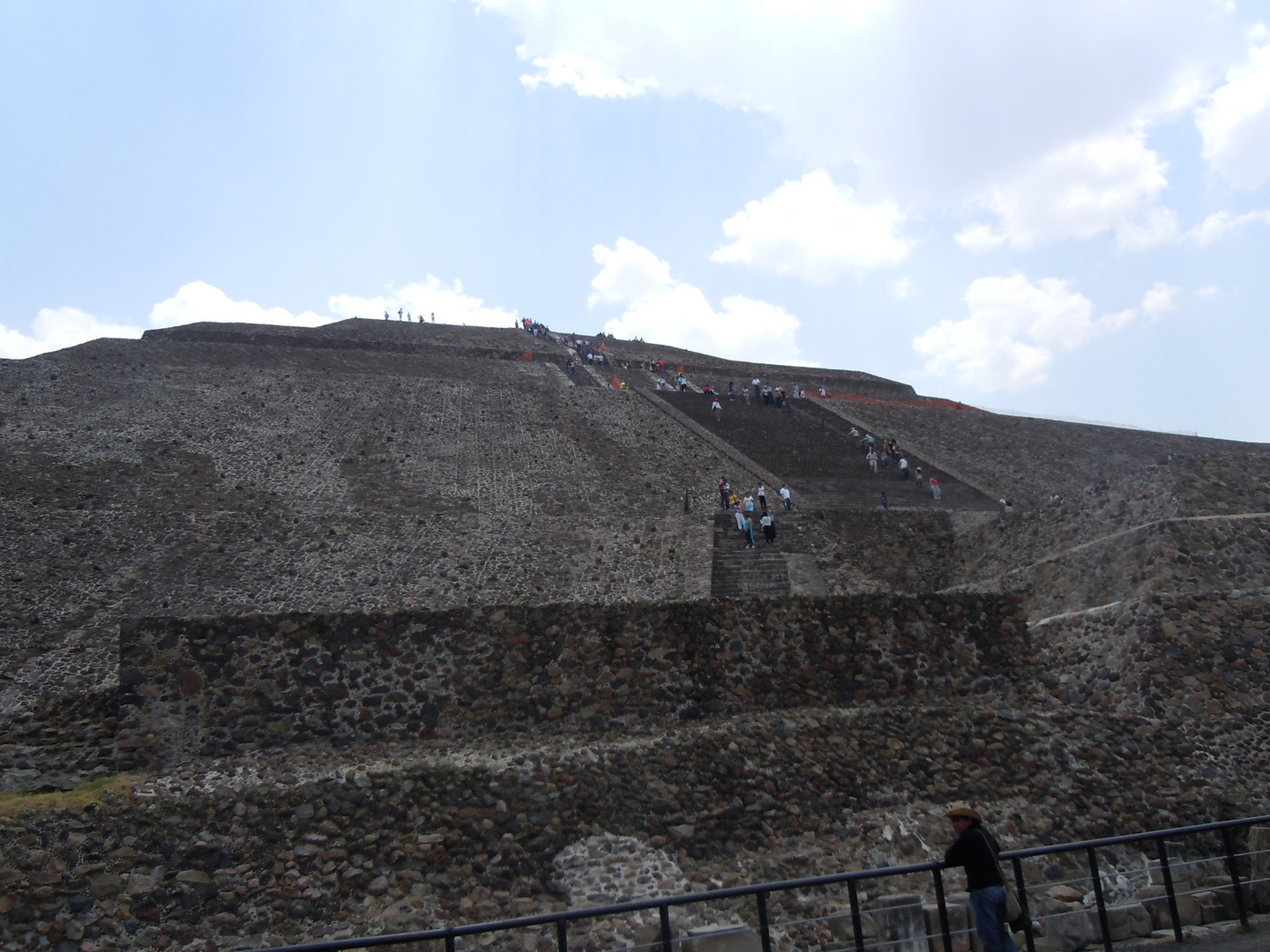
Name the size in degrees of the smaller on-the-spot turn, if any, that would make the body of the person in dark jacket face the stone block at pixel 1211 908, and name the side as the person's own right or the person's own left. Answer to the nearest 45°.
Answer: approximately 135° to the person's own right

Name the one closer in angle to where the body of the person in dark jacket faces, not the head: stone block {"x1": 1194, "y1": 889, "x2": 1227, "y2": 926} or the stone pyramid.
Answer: the stone pyramid

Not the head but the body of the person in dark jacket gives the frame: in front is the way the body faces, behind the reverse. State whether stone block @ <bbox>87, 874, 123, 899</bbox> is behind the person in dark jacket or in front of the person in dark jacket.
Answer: in front

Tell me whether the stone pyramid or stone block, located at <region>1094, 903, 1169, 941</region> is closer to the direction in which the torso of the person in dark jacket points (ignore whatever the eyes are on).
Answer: the stone pyramid

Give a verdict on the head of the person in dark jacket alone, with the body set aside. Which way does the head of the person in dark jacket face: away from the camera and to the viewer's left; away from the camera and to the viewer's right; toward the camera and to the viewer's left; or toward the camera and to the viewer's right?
toward the camera and to the viewer's left

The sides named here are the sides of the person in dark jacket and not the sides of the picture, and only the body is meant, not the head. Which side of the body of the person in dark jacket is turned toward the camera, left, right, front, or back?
left
